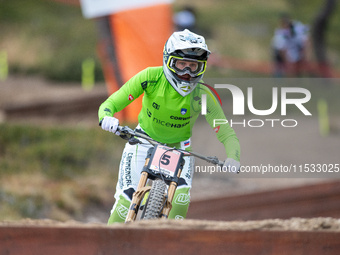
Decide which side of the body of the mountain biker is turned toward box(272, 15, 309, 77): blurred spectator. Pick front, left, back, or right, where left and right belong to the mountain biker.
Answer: back

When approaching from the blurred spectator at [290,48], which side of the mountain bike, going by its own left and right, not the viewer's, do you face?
back
